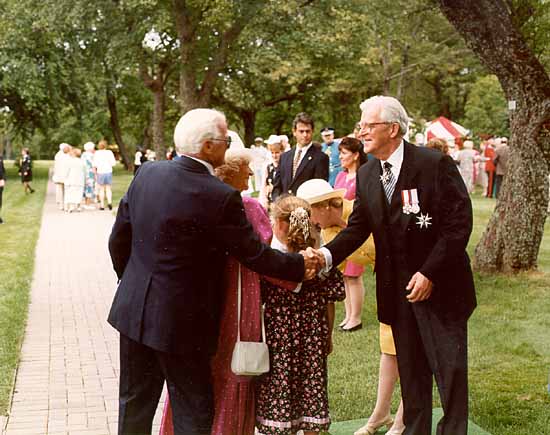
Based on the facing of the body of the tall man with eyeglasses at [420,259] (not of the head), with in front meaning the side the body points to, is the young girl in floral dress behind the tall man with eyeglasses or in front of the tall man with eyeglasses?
in front

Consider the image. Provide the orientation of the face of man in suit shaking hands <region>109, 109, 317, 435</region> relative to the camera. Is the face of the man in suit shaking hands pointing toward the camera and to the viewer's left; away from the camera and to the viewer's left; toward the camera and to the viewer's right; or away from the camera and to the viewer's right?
away from the camera and to the viewer's right

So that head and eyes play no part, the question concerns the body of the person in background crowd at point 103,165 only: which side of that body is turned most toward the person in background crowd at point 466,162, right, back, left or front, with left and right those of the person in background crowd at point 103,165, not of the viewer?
right

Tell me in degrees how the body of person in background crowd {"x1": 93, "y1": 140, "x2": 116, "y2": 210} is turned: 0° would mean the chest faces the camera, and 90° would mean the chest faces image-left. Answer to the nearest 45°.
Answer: approximately 180°

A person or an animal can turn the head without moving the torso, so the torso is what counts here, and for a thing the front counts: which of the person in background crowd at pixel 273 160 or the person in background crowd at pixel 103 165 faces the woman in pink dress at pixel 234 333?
the person in background crowd at pixel 273 160

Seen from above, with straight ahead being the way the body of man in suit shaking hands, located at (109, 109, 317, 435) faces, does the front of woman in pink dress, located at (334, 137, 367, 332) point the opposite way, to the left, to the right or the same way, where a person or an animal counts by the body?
the opposite way

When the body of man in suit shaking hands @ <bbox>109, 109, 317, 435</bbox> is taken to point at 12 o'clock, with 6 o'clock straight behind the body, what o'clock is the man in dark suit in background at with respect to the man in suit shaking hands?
The man in dark suit in background is roughly at 11 o'clock from the man in suit shaking hands.

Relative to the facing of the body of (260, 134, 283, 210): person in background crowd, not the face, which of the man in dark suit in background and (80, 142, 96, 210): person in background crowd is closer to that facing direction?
the man in dark suit in background

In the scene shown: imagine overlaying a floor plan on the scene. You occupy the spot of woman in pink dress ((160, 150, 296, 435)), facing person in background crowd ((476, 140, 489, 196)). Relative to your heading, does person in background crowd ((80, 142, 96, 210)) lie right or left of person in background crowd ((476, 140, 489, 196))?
left

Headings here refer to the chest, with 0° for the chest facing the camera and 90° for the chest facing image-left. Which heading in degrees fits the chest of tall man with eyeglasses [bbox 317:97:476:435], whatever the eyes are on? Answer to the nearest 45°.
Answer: approximately 45°

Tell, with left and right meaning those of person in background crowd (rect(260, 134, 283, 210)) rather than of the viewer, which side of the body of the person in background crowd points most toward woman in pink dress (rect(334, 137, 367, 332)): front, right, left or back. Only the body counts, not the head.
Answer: front
